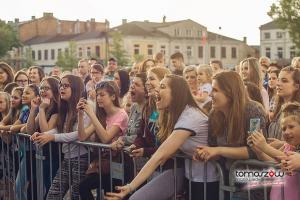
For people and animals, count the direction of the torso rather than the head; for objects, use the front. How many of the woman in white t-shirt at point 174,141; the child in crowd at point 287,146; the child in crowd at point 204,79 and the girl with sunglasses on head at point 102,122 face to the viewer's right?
0

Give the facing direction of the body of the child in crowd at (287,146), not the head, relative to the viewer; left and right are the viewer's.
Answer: facing the viewer and to the left of the viewer

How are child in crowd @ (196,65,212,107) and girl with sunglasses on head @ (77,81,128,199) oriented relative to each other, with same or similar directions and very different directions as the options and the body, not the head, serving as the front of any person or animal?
same or similar directions

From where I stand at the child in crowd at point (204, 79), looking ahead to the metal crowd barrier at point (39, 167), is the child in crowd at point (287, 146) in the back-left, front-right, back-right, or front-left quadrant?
front-left

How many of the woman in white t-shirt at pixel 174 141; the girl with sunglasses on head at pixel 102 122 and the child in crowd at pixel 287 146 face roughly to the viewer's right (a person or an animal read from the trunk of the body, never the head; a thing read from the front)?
0

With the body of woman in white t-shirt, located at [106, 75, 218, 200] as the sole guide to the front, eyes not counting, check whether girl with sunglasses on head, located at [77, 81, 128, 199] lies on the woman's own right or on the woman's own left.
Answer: on the woman's own right

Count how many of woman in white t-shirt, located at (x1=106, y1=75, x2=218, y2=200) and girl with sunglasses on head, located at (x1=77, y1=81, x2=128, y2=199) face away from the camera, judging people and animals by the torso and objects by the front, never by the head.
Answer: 0

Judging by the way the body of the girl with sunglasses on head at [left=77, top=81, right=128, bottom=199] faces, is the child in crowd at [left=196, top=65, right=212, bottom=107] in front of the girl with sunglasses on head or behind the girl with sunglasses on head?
behind

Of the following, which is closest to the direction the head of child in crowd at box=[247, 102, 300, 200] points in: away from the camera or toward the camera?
toward the camera

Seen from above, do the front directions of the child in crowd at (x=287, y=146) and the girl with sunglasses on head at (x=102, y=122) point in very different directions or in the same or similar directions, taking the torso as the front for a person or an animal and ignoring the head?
same or similar directions

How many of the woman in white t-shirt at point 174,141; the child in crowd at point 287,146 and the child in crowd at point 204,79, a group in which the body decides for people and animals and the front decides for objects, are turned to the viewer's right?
0

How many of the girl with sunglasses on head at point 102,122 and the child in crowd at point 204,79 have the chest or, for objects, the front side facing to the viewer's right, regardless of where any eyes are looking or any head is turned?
0

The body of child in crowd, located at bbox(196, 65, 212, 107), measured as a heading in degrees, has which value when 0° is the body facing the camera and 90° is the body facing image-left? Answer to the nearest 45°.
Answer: approximately 45°

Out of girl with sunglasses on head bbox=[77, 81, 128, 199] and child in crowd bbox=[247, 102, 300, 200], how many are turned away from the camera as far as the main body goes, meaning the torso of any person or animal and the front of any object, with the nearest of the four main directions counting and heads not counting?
0
